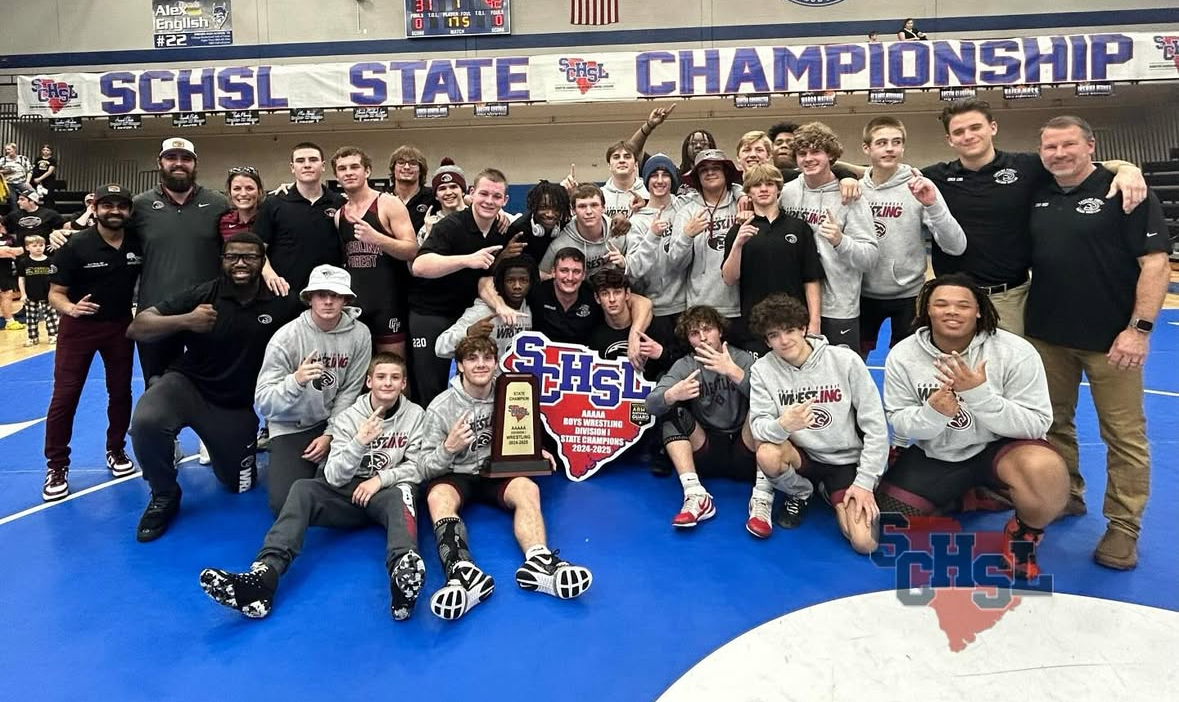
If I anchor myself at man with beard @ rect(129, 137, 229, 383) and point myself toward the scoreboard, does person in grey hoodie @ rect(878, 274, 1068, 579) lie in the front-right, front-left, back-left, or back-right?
back-right

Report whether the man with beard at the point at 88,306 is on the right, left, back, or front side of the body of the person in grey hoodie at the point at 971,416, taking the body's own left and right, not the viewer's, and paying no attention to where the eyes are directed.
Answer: right

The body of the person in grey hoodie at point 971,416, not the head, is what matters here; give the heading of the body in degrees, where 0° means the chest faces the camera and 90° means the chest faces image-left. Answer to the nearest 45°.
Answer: approximately 0°

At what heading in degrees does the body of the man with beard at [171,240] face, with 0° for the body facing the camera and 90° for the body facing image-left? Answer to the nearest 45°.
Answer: approximately 0°

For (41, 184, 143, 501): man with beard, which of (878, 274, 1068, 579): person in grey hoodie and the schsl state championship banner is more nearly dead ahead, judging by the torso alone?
the person in grey hoodie

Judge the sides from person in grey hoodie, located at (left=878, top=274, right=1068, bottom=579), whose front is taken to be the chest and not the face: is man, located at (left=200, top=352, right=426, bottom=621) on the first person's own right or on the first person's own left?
on the first person's own right

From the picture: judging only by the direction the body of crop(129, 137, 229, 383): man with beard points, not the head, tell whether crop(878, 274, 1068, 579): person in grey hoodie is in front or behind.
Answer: in front

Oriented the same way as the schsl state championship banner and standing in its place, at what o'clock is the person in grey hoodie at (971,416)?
The person in grey hoodie is roughly at 12 o'clock from the schsl state championship banner.

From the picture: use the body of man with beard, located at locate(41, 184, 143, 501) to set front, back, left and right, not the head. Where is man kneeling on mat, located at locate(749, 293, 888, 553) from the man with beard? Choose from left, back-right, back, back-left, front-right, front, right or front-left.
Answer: front-left

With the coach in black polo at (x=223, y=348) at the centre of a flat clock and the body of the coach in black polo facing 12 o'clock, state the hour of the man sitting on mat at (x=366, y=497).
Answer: The man sitting on mat is roughly at 11 o'clock from the coach in black polo.
